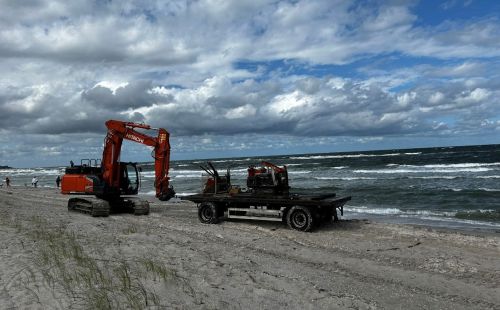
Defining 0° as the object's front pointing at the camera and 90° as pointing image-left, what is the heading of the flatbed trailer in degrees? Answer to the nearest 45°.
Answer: approximately 135°
